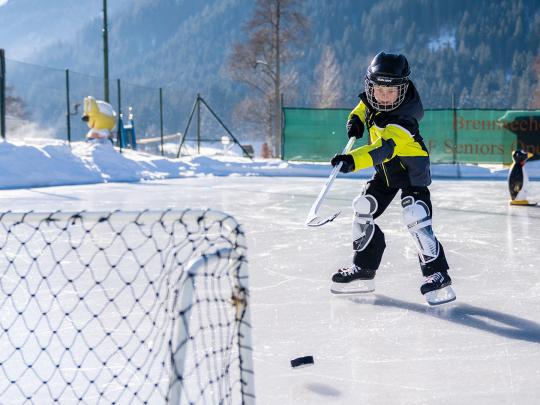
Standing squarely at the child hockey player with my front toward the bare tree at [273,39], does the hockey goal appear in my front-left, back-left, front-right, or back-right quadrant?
back-left

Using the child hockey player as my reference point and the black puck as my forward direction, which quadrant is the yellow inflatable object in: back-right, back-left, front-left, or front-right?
back-right

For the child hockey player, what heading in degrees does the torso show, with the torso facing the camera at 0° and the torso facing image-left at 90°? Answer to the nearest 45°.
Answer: approximately 45°

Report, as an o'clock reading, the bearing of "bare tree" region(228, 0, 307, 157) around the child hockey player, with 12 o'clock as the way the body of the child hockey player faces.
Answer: The bare tree is roughly at 4 o'clock from the child hockey player.

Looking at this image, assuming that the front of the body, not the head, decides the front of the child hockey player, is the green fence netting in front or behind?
behind

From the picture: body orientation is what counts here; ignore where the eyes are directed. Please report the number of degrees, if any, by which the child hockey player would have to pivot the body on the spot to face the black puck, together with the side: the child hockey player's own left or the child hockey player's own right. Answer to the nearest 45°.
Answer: approximately 45° to the child hockey player's own left

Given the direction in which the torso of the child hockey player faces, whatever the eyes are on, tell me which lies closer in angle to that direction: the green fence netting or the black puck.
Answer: the black puck

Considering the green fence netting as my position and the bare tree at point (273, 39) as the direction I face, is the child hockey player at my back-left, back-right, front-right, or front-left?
back-left

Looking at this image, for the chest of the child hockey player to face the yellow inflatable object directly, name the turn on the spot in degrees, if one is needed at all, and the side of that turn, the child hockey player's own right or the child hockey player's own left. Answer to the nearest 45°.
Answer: approximately 90° to the child hockey player's own right

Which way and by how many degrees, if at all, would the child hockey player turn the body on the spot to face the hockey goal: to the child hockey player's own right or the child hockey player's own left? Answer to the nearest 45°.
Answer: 0° — they already face it
